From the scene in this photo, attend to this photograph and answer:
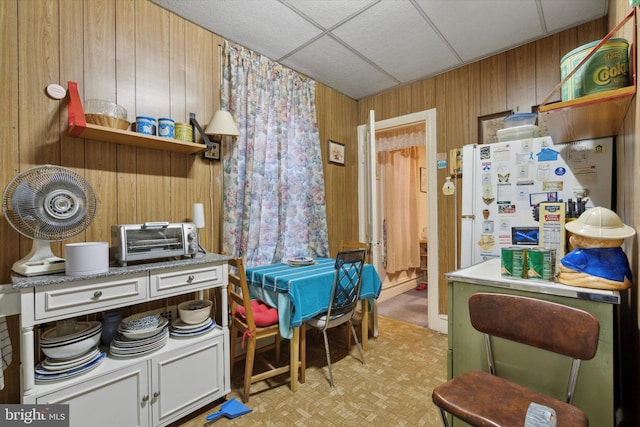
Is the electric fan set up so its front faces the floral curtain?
no

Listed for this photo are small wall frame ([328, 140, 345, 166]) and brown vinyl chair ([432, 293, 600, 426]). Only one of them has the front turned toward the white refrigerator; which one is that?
the small wall frame

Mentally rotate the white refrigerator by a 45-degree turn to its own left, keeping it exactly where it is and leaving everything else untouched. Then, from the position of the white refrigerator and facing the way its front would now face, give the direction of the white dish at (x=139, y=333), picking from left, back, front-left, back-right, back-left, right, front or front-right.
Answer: front

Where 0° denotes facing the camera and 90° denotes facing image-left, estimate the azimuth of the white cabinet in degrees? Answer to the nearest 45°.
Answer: approximately 315°

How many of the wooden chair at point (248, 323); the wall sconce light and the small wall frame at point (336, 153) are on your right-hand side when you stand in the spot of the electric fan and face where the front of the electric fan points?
0

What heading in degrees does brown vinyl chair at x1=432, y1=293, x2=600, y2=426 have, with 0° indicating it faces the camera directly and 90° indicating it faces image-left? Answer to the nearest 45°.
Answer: approximately 45°

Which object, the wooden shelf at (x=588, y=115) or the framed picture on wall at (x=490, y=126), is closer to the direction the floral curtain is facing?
the wooden shelf

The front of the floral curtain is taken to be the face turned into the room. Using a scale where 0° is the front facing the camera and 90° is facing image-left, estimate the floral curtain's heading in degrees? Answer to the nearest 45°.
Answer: approximately 315°

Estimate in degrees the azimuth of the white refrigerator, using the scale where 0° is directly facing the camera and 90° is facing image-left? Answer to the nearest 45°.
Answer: approximately 90°

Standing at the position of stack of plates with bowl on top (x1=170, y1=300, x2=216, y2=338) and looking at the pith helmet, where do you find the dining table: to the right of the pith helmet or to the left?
left

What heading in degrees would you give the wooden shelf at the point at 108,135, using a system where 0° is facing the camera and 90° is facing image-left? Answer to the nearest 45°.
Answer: approximately 315°

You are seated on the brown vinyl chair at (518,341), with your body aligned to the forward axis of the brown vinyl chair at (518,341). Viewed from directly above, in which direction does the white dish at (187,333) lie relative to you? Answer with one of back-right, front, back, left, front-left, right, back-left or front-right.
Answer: front-right
